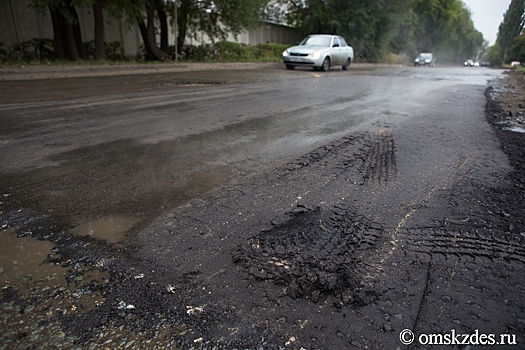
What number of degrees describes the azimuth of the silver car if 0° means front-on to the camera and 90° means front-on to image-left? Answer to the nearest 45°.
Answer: approximately 45°

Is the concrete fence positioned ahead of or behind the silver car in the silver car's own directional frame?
ahead

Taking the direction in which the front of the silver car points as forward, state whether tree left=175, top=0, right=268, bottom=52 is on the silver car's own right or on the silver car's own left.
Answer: on the silver car's own right
